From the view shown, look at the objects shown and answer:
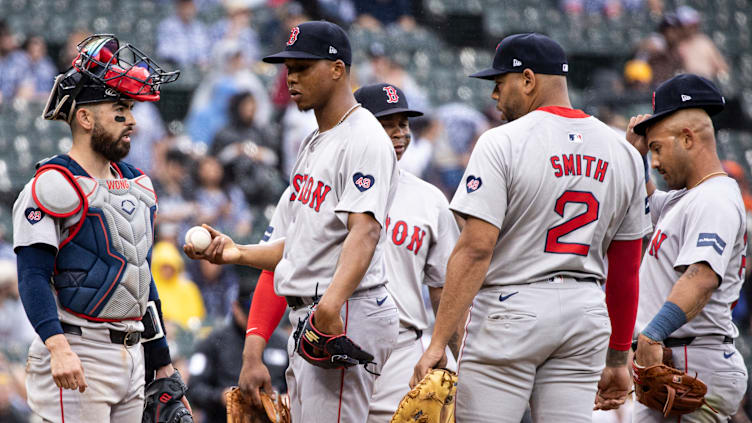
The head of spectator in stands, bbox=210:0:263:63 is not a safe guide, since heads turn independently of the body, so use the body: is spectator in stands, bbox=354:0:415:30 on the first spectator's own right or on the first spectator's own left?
on the first spectator's own left

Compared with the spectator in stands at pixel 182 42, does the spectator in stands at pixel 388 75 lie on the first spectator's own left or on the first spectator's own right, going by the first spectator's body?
on the first spectator's own left

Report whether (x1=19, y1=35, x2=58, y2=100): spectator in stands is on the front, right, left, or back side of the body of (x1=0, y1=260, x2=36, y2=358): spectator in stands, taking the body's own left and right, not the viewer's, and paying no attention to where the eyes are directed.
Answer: back

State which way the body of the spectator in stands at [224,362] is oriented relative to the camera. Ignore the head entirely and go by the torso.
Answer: toward the camera

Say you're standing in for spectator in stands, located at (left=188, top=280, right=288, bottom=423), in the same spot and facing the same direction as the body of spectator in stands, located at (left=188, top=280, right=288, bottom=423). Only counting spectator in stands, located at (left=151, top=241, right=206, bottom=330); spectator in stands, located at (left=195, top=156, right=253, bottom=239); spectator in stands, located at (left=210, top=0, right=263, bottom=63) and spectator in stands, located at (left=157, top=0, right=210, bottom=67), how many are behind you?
4

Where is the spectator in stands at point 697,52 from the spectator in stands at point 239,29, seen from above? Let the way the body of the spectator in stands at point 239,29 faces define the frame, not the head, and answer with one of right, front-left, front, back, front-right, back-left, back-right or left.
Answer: left

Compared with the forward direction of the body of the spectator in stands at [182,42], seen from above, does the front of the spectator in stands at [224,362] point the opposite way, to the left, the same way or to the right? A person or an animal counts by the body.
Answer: the same way

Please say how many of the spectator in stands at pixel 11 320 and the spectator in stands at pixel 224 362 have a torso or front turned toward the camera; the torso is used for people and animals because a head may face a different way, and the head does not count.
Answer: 2

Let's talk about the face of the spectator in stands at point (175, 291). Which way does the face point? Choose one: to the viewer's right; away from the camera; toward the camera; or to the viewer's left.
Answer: toward the camera

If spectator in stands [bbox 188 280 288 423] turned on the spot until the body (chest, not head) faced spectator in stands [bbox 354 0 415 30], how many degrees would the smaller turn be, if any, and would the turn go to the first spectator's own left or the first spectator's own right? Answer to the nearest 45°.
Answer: approximately 135° to the first spectator's own left

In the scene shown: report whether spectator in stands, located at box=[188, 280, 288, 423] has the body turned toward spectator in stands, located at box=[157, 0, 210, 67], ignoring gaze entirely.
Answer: no

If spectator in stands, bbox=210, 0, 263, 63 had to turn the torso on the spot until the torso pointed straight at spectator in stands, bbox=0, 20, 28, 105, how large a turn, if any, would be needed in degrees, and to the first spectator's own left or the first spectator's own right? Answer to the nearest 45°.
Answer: approximately 90° to the first spectator's own right

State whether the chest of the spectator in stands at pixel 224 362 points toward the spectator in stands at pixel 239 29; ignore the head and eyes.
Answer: no

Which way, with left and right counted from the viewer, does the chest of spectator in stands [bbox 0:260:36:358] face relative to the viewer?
facing the viewer

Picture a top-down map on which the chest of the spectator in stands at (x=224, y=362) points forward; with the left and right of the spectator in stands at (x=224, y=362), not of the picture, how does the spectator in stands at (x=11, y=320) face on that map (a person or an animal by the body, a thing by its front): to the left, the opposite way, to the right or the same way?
the same way

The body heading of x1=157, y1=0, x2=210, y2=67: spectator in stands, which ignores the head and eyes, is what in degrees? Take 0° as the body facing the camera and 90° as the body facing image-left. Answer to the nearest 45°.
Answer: approximately 0°

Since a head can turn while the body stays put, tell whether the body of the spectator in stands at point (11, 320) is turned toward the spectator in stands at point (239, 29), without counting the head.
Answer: no
